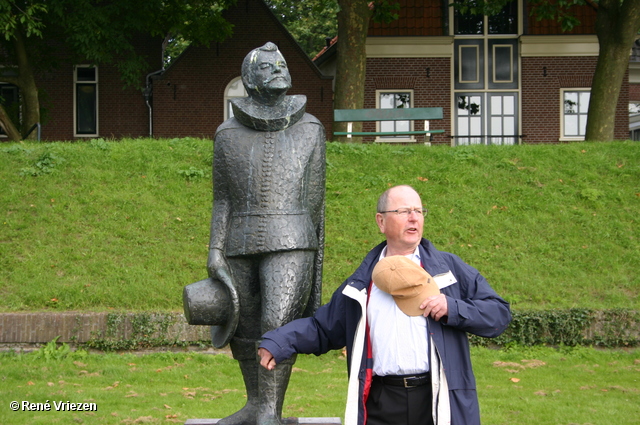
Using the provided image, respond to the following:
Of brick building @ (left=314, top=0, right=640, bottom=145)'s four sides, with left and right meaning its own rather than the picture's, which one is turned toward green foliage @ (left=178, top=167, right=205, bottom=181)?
front

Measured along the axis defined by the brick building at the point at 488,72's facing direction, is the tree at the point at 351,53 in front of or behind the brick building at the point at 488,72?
in front

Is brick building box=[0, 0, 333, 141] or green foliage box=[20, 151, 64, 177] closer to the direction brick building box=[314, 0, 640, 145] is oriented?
the green foliage

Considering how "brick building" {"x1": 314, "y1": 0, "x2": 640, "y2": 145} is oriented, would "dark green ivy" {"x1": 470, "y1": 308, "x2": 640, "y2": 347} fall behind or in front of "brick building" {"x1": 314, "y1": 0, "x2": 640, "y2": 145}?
in front

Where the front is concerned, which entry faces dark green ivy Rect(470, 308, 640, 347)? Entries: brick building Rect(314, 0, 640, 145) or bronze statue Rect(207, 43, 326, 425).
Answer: the brick building

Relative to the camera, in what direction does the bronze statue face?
facing the viewer

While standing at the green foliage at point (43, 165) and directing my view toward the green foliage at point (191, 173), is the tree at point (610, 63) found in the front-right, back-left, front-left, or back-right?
front-left

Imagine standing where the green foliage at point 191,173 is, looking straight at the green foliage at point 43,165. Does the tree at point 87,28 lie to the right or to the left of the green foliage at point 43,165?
right

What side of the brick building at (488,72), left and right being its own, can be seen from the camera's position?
front

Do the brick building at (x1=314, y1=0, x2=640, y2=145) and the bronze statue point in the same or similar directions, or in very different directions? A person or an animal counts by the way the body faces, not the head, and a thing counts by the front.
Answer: same or similar directions

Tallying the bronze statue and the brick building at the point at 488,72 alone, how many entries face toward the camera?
2

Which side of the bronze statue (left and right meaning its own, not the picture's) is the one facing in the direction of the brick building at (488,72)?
back

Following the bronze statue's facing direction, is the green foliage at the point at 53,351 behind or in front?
behind
